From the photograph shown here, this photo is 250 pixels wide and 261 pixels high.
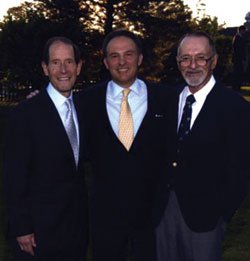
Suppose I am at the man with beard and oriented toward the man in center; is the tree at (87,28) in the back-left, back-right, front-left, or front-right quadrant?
front-right

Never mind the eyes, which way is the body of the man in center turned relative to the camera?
toward the camera

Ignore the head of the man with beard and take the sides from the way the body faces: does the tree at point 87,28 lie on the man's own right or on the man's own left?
on the man's own right

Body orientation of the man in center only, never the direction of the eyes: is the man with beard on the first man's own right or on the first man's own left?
on the first man's own left

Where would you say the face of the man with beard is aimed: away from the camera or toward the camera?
toward the camera

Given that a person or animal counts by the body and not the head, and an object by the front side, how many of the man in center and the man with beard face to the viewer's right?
0

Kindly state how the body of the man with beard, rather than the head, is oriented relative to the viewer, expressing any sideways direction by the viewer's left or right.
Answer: facing the viewer and to the left of the viewer

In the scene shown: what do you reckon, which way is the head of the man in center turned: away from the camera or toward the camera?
toward the camera

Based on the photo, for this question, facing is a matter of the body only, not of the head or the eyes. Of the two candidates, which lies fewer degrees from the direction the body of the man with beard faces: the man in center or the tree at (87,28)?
the man in center

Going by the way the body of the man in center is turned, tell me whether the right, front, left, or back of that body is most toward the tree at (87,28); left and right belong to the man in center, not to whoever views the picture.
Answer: back
